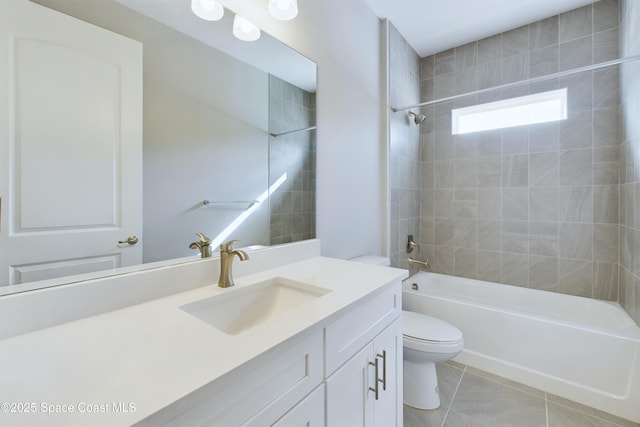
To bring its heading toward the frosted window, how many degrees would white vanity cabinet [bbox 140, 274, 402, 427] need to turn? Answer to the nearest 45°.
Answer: approximately 90° to its left

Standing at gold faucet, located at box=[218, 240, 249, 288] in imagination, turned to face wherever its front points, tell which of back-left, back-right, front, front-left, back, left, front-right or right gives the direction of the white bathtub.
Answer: front-left

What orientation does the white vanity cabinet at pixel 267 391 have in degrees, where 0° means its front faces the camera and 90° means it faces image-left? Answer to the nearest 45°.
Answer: approximately 315°

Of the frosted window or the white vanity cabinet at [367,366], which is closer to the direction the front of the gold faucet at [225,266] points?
the white vanity cabinet

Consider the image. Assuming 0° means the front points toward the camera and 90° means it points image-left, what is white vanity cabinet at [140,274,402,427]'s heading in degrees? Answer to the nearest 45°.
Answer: approximately 315°

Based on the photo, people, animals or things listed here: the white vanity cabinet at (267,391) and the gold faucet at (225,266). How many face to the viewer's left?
0

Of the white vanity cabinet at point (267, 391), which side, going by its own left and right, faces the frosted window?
left

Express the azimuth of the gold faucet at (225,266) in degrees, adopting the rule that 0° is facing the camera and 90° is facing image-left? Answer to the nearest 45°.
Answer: approximately 315°

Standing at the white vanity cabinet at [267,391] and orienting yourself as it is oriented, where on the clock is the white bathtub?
The white bathtub is roughly at 10 o'clock from the white vanity cabinet.
